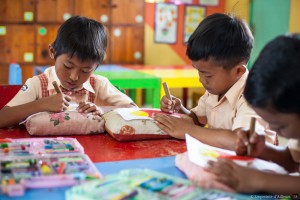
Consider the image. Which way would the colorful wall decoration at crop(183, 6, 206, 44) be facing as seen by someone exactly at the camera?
facing the viewer

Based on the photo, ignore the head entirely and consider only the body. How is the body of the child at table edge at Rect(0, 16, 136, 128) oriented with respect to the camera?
toward the camera

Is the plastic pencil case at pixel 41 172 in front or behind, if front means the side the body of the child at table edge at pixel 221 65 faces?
in front

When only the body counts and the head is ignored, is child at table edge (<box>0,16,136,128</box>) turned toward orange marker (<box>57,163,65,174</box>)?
yes

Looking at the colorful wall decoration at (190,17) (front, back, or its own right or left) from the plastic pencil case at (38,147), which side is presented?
front

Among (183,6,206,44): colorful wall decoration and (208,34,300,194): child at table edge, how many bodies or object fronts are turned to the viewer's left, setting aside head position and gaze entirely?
1

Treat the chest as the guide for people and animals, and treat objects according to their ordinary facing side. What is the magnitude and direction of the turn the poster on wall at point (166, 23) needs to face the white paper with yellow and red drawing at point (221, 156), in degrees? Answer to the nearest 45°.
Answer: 0° — it already faces it

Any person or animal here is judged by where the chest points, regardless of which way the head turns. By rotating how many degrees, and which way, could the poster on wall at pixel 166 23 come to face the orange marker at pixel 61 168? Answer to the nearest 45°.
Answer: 0° — it already faces it

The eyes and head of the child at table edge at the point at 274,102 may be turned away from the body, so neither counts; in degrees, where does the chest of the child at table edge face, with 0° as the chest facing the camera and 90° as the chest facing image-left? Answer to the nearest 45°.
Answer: approximately 90°

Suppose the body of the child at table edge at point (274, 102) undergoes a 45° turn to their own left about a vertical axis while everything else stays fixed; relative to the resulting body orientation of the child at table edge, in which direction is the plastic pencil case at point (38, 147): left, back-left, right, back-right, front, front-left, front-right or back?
front-right

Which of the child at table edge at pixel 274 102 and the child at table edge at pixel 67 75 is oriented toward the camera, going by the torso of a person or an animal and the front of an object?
the child at table edge at pixel 67 75

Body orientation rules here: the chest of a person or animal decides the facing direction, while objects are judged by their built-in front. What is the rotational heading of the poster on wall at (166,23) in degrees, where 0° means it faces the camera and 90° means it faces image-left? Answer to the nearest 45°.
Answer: approximately 0°

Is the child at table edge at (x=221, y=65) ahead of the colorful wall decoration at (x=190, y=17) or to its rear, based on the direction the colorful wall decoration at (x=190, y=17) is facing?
ahead

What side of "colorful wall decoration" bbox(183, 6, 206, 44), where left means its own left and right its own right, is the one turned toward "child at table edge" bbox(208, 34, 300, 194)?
front

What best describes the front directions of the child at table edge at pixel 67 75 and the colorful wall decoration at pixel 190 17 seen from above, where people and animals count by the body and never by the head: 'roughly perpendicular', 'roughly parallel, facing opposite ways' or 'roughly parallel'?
roughly parallel
